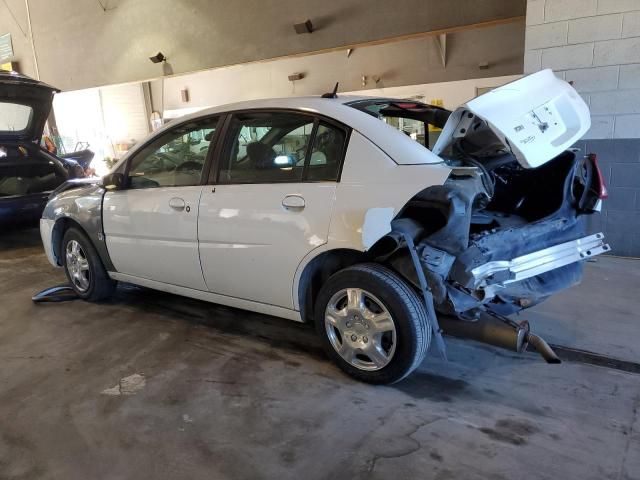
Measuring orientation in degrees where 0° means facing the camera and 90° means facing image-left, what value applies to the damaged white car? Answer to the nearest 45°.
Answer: approximately 135°
